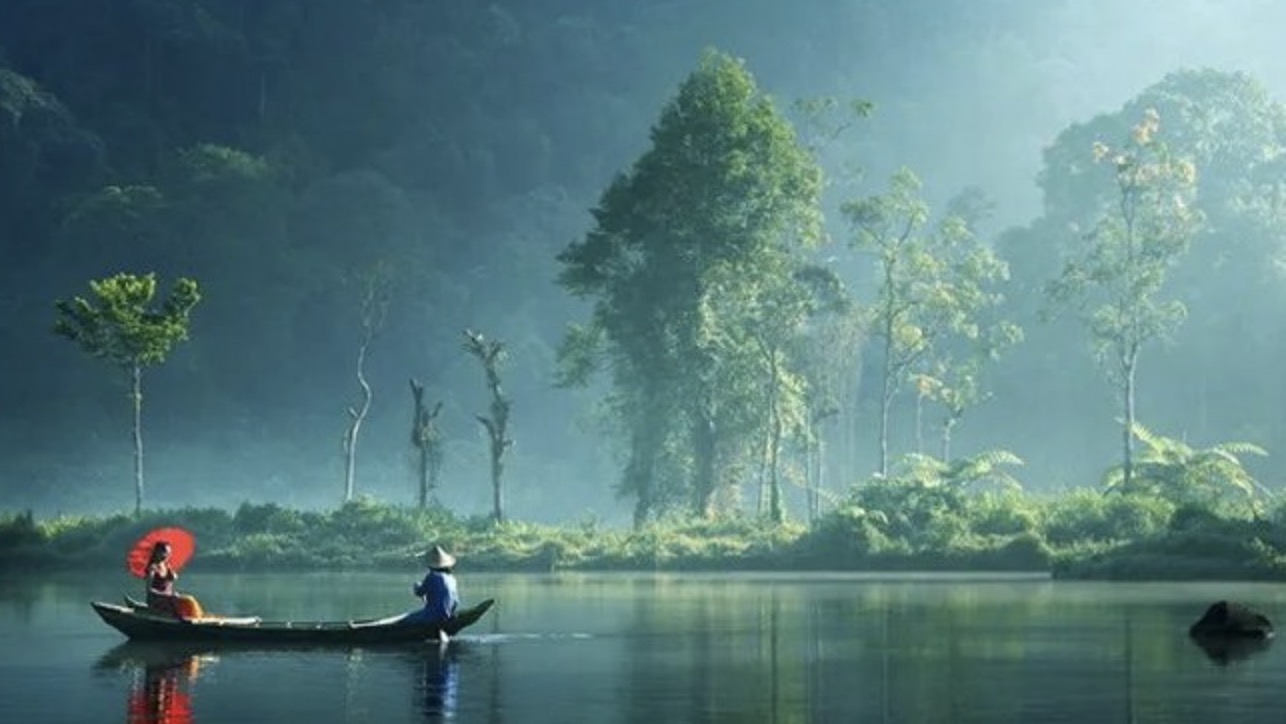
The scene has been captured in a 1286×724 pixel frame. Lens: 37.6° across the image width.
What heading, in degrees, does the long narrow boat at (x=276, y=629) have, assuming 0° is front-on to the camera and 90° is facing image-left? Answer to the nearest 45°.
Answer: approximately 90°

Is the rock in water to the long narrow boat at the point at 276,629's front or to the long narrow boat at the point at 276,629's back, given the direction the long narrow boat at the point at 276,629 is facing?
to the back
